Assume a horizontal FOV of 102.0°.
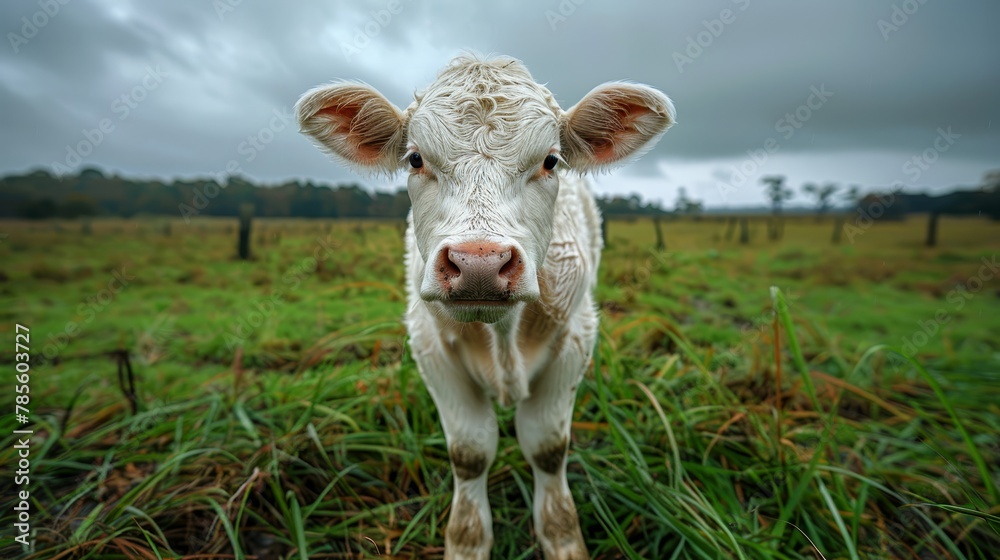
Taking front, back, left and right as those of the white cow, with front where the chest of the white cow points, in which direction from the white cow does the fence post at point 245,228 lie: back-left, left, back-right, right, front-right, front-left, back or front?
back-right

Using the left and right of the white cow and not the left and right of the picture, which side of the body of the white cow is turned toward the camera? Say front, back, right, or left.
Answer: front
